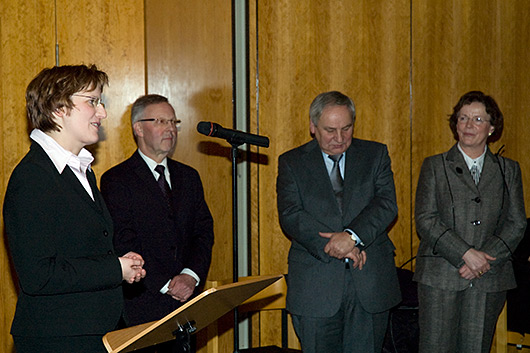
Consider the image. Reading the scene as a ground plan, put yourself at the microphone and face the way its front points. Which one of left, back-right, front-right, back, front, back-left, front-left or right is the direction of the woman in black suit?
front-left

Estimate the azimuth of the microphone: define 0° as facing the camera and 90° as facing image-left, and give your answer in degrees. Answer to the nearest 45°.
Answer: approximately 90°

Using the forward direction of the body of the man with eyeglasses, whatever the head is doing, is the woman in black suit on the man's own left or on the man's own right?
on the man's own right

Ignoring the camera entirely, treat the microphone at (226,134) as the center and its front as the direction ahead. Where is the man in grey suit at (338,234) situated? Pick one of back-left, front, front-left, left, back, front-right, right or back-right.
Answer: back-right

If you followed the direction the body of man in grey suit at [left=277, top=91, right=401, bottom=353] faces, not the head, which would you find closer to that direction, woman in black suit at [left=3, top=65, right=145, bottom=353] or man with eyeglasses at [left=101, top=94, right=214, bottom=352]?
the woman in black suit

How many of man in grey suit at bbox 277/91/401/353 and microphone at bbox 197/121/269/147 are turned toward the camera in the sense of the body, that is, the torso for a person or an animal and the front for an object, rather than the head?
1

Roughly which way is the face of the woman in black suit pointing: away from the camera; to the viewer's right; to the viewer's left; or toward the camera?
to the viewer's right

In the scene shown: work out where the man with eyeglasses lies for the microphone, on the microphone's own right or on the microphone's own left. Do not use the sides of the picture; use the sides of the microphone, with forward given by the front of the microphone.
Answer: on the microphone's own right
